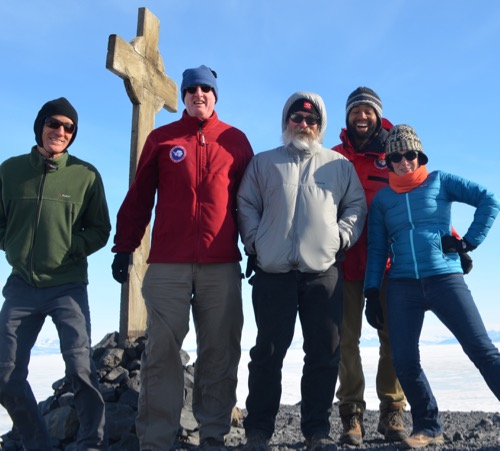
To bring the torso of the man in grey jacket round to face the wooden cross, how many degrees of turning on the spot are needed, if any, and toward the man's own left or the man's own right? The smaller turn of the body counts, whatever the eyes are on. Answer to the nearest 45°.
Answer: approximately 135° to the man's own right

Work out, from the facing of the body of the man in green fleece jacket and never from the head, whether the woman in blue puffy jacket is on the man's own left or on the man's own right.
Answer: on the man's own left

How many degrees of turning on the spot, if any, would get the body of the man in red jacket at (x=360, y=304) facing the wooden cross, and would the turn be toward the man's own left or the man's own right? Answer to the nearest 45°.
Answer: approximately 90° to the man's own right

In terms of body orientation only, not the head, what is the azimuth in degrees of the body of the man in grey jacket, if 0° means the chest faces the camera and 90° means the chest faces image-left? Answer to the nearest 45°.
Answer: approximately 0°

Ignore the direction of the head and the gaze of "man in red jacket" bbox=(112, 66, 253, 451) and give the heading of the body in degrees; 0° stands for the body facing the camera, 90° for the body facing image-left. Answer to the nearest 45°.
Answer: approximately 0°
